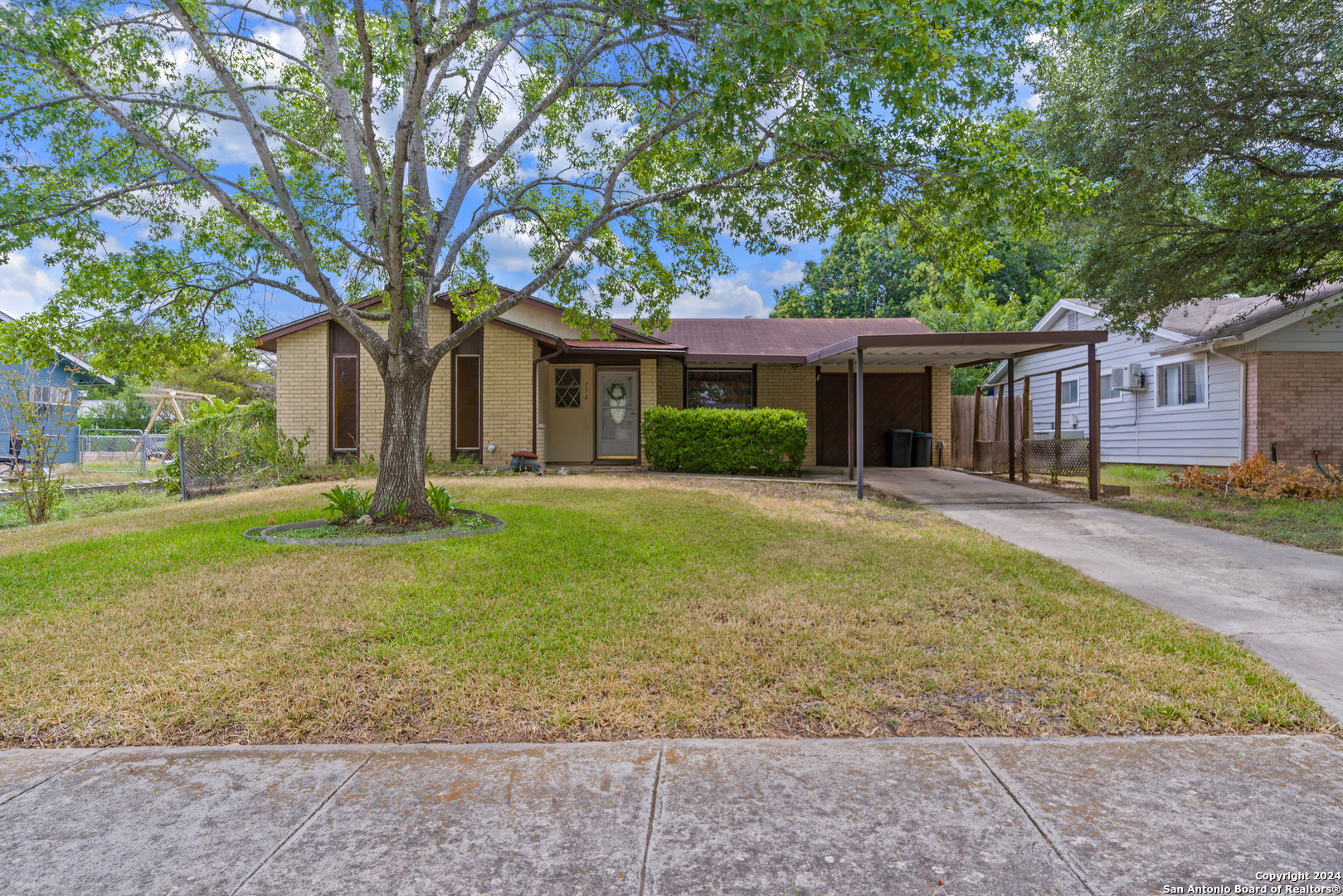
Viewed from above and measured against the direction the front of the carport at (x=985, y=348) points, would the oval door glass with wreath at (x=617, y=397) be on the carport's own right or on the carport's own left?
on the carport's own right

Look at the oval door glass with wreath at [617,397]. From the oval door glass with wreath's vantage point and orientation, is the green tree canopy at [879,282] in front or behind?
behind

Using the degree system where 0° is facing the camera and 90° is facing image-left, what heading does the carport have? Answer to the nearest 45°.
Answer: approximately 0°

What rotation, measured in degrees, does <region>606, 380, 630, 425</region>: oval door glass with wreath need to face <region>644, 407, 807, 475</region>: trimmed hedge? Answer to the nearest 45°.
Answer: approximately 45° to its left

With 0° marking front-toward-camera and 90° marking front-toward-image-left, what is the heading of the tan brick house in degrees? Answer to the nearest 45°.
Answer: approximately 0°

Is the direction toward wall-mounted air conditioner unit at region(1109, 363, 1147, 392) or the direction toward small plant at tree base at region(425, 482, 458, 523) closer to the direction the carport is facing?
the small plant at tree base

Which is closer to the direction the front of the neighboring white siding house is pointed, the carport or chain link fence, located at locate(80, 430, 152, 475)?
the carport

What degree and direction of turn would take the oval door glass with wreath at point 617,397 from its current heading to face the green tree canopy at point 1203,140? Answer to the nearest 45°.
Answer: approximately 45° to its left

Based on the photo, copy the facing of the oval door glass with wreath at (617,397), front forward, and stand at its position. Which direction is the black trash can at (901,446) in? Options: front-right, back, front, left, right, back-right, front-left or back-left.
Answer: left

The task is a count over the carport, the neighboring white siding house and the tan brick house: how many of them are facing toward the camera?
3

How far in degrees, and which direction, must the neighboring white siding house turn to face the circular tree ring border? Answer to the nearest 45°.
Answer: approximately 45° to its right

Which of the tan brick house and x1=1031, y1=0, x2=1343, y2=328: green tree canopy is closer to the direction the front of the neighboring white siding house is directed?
the green tree canopy

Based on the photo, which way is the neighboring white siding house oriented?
toward the camera

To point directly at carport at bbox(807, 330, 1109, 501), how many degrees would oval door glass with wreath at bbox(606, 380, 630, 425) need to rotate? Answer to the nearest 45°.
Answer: approximately 45° to its left

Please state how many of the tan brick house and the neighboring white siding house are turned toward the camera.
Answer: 2

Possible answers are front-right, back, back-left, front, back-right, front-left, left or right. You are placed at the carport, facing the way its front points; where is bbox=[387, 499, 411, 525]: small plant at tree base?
front-right

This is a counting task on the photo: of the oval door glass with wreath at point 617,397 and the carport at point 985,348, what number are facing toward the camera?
2

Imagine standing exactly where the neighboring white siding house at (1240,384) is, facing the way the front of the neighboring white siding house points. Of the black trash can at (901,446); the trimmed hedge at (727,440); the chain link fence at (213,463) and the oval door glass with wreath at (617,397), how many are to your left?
0

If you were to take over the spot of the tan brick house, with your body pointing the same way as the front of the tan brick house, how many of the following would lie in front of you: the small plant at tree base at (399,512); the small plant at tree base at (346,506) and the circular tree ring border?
3

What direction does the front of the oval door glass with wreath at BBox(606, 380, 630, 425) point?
toward the camera

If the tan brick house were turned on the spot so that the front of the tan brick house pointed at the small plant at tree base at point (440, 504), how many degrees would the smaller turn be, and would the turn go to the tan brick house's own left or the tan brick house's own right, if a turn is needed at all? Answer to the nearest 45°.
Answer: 0° — it already faces it
